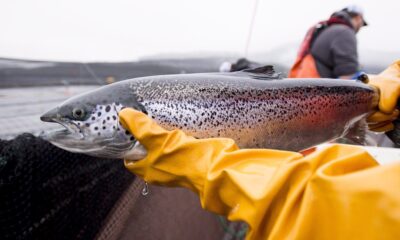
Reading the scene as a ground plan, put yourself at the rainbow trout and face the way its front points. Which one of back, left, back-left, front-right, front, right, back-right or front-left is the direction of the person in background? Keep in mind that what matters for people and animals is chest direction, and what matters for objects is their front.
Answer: back-right

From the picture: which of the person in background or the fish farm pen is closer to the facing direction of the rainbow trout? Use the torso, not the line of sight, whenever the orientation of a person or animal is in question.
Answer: the fish farm pen

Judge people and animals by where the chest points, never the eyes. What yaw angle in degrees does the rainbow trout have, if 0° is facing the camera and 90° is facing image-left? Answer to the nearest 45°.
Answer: approximately 90°
